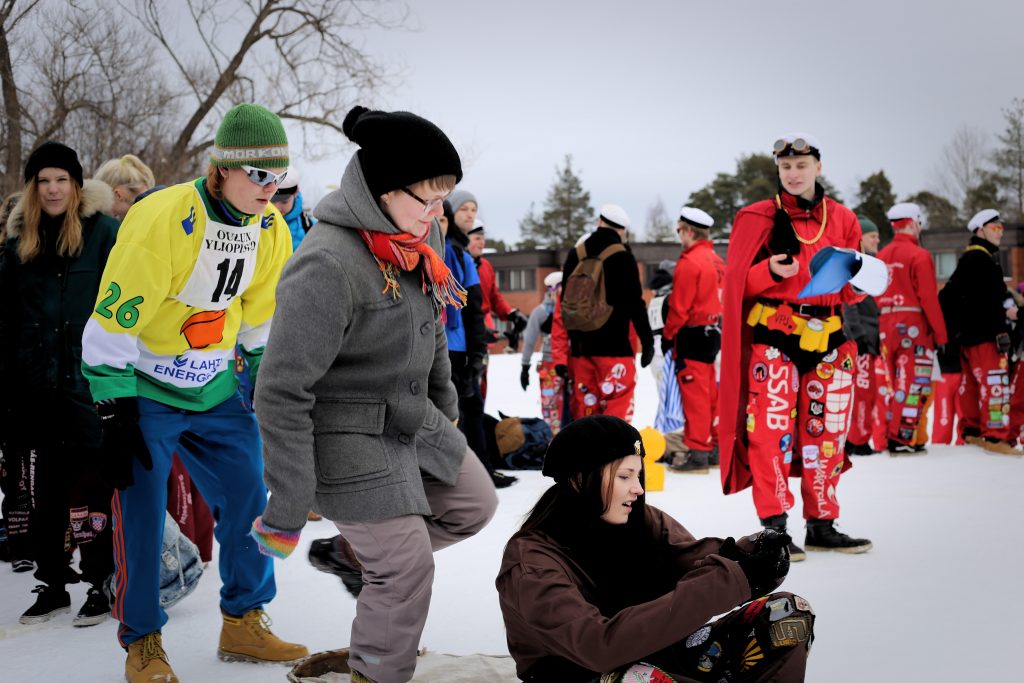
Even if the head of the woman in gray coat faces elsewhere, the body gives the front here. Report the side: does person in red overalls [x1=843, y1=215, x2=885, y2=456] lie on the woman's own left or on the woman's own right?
on the woman's own left

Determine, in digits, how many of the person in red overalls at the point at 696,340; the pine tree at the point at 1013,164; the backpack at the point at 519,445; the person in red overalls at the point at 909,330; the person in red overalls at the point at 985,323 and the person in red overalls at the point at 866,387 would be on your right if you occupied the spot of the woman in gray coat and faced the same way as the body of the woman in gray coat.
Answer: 0

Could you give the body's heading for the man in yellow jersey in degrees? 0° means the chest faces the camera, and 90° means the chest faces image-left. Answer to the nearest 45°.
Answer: approximately 315°

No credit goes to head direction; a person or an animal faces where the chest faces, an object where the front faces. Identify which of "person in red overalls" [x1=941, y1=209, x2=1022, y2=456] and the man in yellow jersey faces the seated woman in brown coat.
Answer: the man in yellow jersey

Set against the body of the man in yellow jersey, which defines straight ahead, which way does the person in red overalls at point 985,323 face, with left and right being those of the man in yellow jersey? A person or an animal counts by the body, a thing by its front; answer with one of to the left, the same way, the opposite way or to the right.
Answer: the same way

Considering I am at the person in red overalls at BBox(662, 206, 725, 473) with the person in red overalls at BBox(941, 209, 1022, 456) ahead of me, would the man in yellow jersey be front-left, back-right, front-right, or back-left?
back-right

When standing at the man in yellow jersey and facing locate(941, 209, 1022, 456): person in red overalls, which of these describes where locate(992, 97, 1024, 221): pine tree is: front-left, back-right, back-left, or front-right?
front-left

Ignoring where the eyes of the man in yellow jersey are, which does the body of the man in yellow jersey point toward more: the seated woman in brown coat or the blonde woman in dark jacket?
the seated woman in brown coat

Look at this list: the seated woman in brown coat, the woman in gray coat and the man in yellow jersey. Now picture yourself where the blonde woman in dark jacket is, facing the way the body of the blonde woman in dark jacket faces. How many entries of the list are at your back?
0

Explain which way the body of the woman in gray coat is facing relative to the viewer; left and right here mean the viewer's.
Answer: facing the viewer and to the right of the viewer

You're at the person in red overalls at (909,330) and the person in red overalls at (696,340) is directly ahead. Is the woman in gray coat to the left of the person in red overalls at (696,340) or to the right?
left

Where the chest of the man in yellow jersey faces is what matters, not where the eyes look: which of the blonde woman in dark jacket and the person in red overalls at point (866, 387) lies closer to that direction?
the person in red overalls

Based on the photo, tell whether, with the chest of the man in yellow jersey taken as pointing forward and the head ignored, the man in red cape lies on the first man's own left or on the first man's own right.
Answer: on the first man's own left

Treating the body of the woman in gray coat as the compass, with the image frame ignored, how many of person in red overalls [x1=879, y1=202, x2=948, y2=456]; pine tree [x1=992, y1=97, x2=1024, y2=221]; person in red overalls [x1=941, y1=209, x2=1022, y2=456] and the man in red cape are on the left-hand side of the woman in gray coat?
4

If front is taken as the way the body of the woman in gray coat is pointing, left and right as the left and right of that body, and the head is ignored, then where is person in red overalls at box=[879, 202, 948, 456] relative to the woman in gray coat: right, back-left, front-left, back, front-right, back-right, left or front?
left

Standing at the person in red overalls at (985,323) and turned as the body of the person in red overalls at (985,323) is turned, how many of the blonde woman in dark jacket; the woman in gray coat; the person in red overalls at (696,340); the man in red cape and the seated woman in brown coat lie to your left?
0

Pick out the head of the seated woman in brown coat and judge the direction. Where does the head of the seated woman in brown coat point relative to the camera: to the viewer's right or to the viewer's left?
to the viewer's right

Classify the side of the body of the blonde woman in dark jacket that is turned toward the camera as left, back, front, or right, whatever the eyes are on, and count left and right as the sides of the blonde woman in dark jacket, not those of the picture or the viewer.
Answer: front
